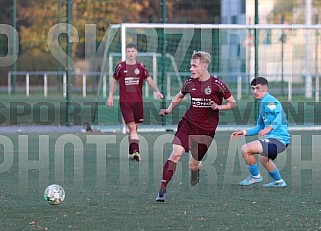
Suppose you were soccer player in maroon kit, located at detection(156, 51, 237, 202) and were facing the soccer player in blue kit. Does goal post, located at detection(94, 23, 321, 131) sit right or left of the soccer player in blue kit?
left

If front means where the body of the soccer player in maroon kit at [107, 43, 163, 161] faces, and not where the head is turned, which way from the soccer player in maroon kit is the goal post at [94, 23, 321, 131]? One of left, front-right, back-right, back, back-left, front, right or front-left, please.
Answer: back

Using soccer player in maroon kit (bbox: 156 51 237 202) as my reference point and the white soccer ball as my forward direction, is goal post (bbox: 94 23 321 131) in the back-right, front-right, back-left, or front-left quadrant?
back-right

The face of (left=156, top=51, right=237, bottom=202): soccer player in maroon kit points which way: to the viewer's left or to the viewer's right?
to the viewer's left

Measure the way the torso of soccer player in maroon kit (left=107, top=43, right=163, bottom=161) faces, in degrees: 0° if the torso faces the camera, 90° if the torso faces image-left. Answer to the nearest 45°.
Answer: approximately 0°

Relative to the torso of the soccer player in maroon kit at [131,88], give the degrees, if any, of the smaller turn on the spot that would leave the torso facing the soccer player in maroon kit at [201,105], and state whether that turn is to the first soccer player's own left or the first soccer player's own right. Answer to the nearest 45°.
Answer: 0° — they already face them
